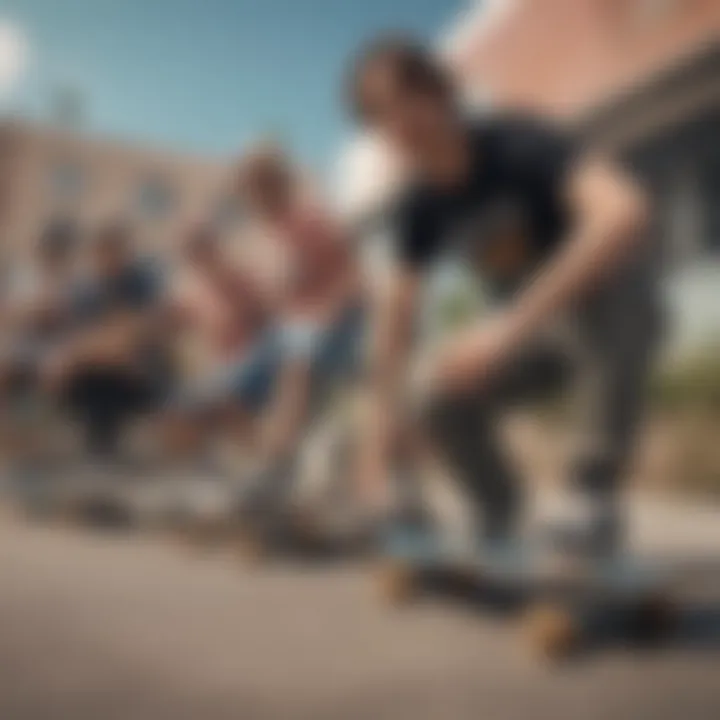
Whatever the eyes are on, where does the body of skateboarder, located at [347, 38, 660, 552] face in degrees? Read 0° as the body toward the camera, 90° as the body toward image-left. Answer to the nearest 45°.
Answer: approximately 45°

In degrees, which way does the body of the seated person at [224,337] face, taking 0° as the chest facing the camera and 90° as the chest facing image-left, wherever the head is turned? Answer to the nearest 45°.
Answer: approximately 45°
